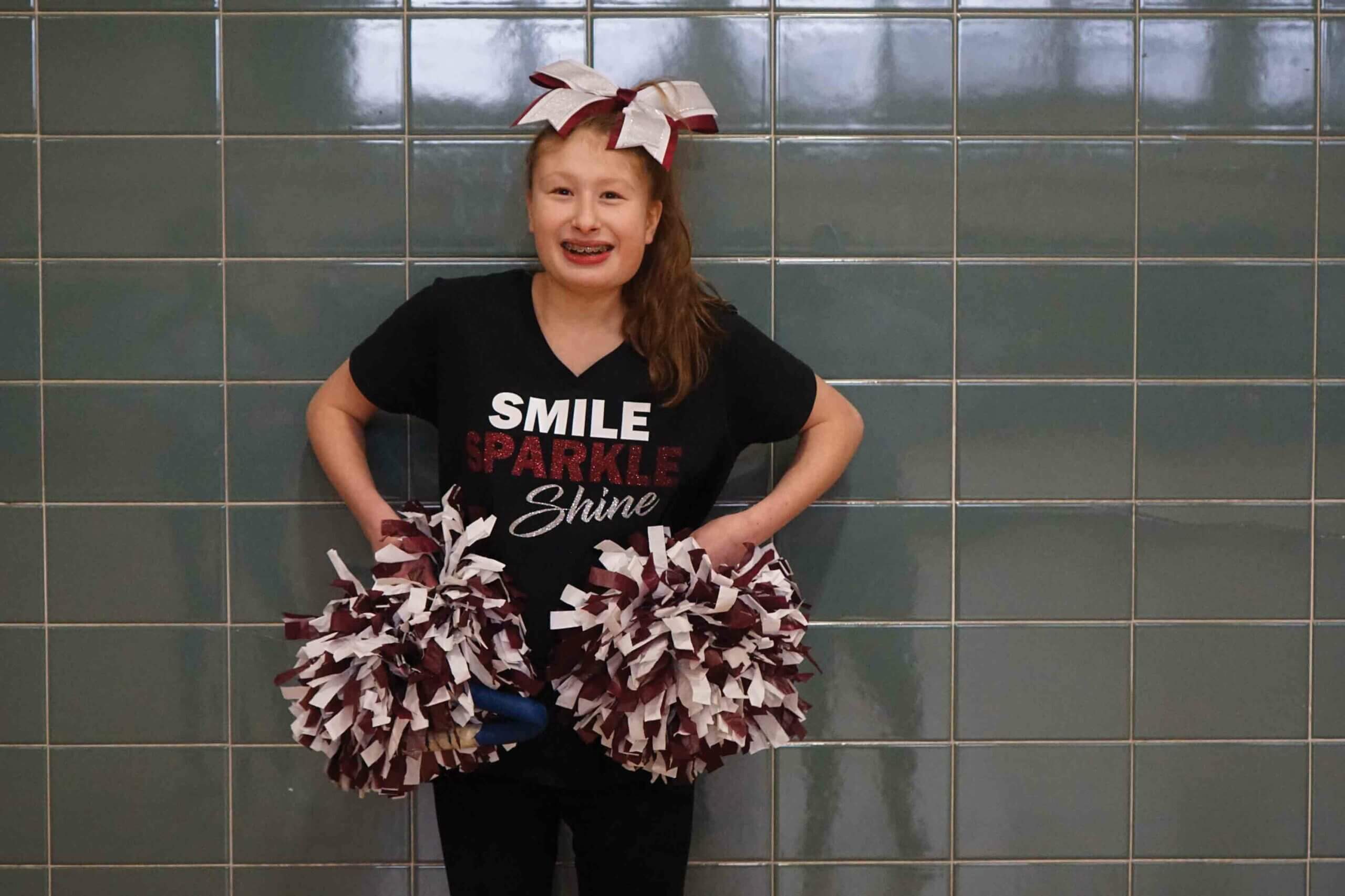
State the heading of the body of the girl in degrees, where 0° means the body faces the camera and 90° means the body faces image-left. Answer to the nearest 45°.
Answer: approximately 0°
